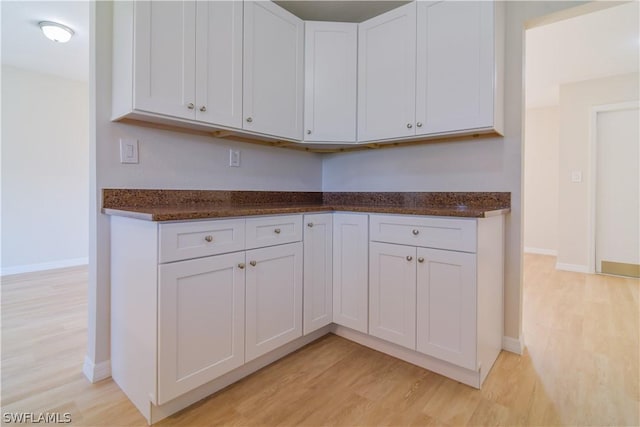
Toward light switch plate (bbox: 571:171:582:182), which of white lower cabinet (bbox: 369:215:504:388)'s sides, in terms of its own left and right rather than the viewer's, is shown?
back

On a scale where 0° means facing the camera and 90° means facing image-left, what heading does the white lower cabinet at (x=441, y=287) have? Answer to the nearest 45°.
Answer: approximately 45°

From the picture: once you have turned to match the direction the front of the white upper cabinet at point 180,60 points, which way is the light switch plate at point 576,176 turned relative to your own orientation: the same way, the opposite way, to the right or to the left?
to the right

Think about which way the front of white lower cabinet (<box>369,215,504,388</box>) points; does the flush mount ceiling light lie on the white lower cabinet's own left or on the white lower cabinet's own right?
on the white lower cabinet's own right

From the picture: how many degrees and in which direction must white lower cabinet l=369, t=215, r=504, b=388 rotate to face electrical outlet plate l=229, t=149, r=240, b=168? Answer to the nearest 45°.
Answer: approximately 45° to its right

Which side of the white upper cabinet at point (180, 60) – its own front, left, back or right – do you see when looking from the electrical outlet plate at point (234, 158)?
left
